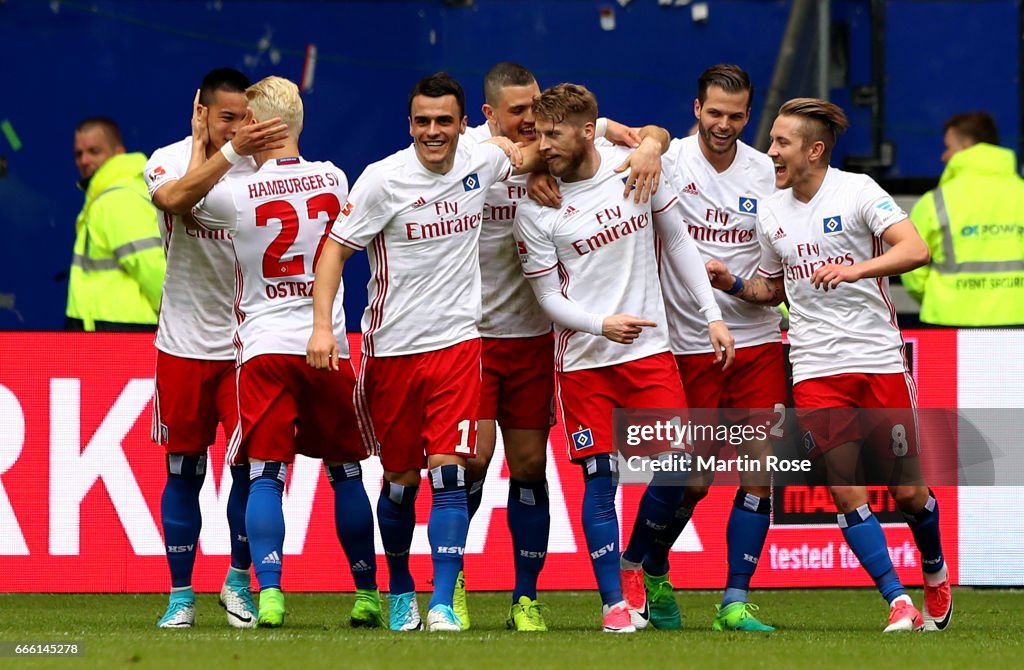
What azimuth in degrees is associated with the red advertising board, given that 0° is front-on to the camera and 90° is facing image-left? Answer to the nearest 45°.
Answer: approximately 0°
